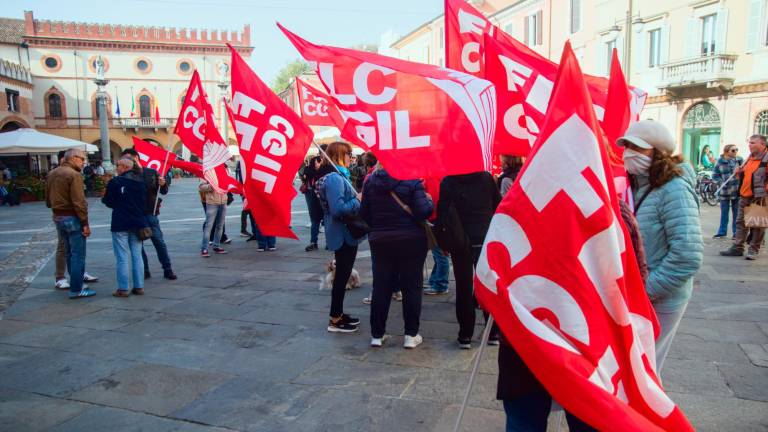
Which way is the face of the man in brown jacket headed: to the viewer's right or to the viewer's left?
to the viewer's right

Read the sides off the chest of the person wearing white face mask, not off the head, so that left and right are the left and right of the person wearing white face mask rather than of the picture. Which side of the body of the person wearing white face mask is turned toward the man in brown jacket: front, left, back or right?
front

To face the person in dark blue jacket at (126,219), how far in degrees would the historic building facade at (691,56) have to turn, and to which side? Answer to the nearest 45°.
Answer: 0° — it already faces them

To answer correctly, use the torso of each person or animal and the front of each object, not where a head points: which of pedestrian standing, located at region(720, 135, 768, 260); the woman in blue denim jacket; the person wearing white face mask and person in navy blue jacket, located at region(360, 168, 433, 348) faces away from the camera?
the person in navy blue jacket

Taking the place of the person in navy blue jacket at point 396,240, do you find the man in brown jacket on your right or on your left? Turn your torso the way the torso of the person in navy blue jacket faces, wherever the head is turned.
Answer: on your left

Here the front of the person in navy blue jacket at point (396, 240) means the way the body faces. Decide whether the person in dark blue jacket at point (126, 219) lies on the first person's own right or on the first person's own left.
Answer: on the first person's own left

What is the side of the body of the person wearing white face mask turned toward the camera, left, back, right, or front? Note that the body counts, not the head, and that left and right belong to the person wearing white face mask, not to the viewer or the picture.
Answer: left

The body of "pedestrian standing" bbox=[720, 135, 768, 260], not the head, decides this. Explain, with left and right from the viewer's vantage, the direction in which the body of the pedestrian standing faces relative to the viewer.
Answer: facing the viewer and to the left of the viewer

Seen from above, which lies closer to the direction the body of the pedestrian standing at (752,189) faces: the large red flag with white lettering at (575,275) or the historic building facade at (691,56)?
the large red flag with white lettering

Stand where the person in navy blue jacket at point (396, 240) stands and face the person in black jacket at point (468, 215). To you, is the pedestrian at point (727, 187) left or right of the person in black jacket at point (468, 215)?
left

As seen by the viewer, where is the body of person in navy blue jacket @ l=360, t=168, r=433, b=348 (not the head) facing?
away from the camera
